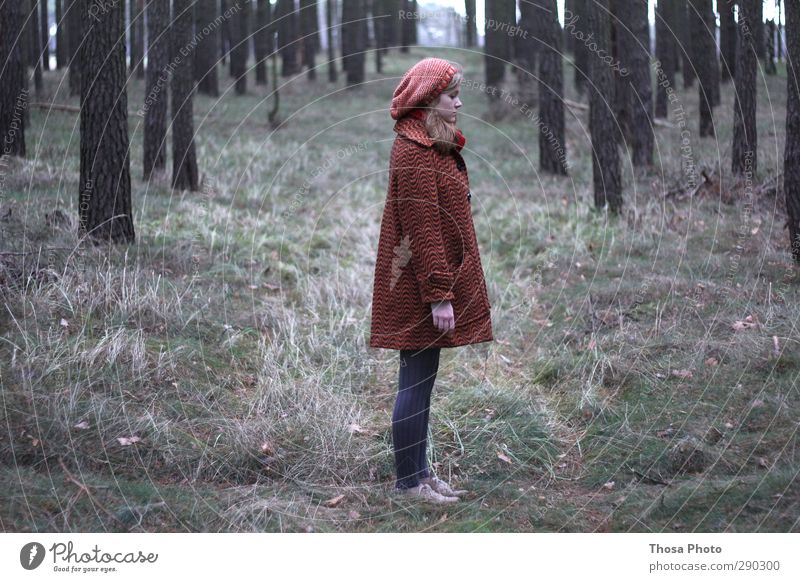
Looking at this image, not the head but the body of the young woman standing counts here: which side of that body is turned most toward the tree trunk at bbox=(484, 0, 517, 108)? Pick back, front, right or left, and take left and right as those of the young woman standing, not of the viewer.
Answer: left

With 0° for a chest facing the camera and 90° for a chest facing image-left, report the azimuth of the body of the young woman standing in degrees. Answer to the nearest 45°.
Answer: approximately 270°

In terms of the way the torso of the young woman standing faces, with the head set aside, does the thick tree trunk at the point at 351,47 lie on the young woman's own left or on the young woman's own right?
on the young woman's own left

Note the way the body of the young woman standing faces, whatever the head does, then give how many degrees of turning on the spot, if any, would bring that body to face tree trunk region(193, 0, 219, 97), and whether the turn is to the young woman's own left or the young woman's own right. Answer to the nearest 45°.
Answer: approximately 90° to the young woman's own left

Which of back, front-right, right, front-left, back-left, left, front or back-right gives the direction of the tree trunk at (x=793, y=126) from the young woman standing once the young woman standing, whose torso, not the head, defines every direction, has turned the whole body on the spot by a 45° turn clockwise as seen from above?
left

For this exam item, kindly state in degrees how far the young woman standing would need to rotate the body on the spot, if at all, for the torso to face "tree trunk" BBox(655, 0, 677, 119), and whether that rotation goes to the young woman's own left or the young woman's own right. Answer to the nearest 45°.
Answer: approximately 90° to the young woman's own left

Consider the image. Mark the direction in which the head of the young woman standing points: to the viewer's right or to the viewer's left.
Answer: to the viewer's right
